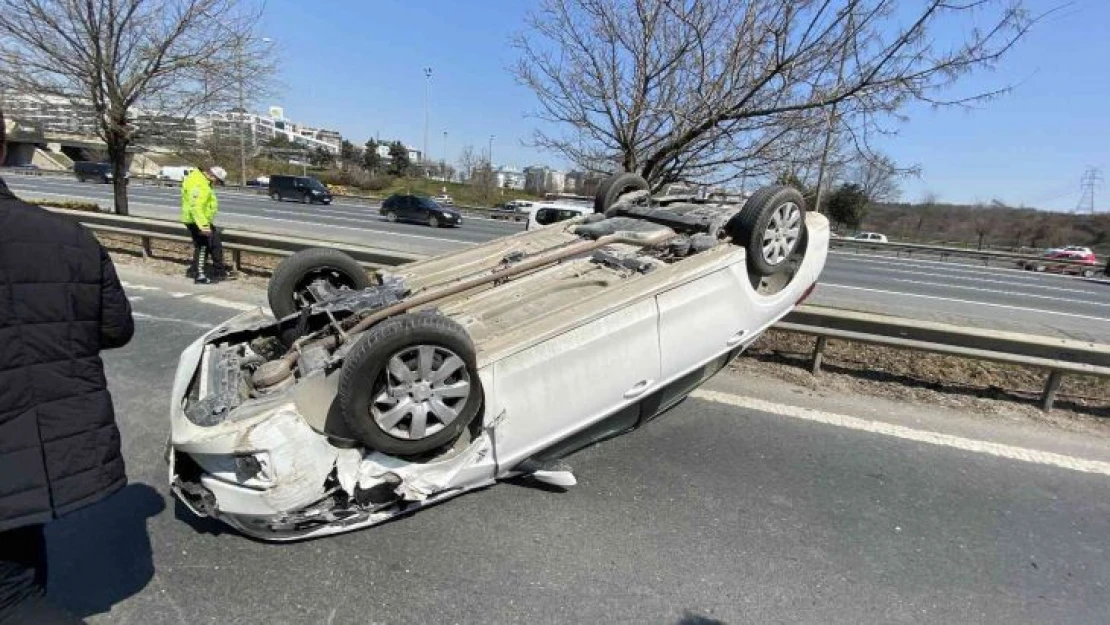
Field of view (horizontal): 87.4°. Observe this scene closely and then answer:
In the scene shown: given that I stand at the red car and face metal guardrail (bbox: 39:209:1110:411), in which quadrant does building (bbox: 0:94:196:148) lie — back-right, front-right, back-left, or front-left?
front-right

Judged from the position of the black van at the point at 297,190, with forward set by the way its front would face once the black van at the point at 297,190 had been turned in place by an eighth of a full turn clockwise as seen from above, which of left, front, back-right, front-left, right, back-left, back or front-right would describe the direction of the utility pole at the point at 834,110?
front

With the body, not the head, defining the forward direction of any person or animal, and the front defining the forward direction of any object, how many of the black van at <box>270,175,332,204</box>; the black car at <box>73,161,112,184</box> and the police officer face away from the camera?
0

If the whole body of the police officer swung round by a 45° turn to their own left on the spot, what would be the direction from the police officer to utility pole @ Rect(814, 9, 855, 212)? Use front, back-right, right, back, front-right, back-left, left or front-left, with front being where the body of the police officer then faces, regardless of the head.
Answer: front

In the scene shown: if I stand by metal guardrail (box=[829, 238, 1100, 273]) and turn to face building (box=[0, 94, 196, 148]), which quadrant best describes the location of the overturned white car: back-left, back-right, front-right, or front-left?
back-left

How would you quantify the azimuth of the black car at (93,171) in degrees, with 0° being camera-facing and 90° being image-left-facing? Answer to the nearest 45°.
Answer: approximately 315°

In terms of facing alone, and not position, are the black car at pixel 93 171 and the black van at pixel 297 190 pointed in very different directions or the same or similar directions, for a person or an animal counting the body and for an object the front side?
same or similar directions

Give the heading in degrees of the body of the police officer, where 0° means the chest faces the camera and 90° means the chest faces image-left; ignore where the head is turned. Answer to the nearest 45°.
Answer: approximately 270°

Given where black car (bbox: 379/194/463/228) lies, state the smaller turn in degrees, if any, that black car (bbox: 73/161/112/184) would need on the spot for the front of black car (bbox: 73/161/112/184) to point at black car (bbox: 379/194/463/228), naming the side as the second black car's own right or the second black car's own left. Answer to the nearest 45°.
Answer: approximately 45° to the second black car's own right

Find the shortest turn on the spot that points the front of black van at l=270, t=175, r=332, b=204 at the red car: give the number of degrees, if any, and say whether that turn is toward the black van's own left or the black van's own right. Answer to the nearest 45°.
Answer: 0° — it already faces it

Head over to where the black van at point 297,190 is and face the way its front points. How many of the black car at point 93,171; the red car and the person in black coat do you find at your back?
1
